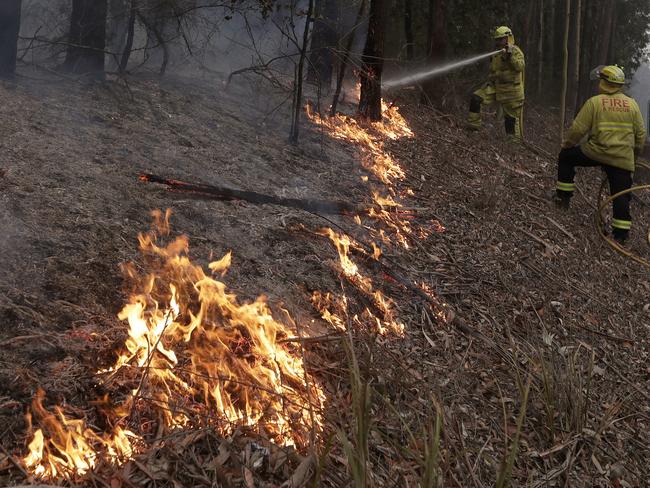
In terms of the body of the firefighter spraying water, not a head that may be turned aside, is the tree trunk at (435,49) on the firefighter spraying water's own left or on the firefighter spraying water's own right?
on the firefighter spraying water's own right

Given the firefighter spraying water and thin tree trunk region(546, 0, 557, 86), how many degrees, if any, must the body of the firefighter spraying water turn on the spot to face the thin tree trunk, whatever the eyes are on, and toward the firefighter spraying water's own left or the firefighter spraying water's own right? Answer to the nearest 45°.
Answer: approximately 135° to the firefighter spraying water's own right

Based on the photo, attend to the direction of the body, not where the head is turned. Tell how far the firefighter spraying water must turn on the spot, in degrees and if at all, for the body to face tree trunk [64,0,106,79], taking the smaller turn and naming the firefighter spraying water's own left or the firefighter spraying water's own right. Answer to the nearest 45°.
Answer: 0° — they already face it

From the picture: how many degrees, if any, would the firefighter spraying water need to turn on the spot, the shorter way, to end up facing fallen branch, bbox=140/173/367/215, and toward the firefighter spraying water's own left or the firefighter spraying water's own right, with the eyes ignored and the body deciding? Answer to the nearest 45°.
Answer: approximately 45° to the firefighter spraying water's own left

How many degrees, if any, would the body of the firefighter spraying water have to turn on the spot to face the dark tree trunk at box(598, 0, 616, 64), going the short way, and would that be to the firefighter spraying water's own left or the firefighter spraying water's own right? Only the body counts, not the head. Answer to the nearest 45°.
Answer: approximately 135° to the firefighter spraying water's own right

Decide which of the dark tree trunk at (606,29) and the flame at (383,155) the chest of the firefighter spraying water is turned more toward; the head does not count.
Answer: the flame

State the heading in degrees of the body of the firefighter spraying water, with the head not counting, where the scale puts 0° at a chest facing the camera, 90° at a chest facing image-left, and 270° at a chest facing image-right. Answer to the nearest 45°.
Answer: approximately 45°
